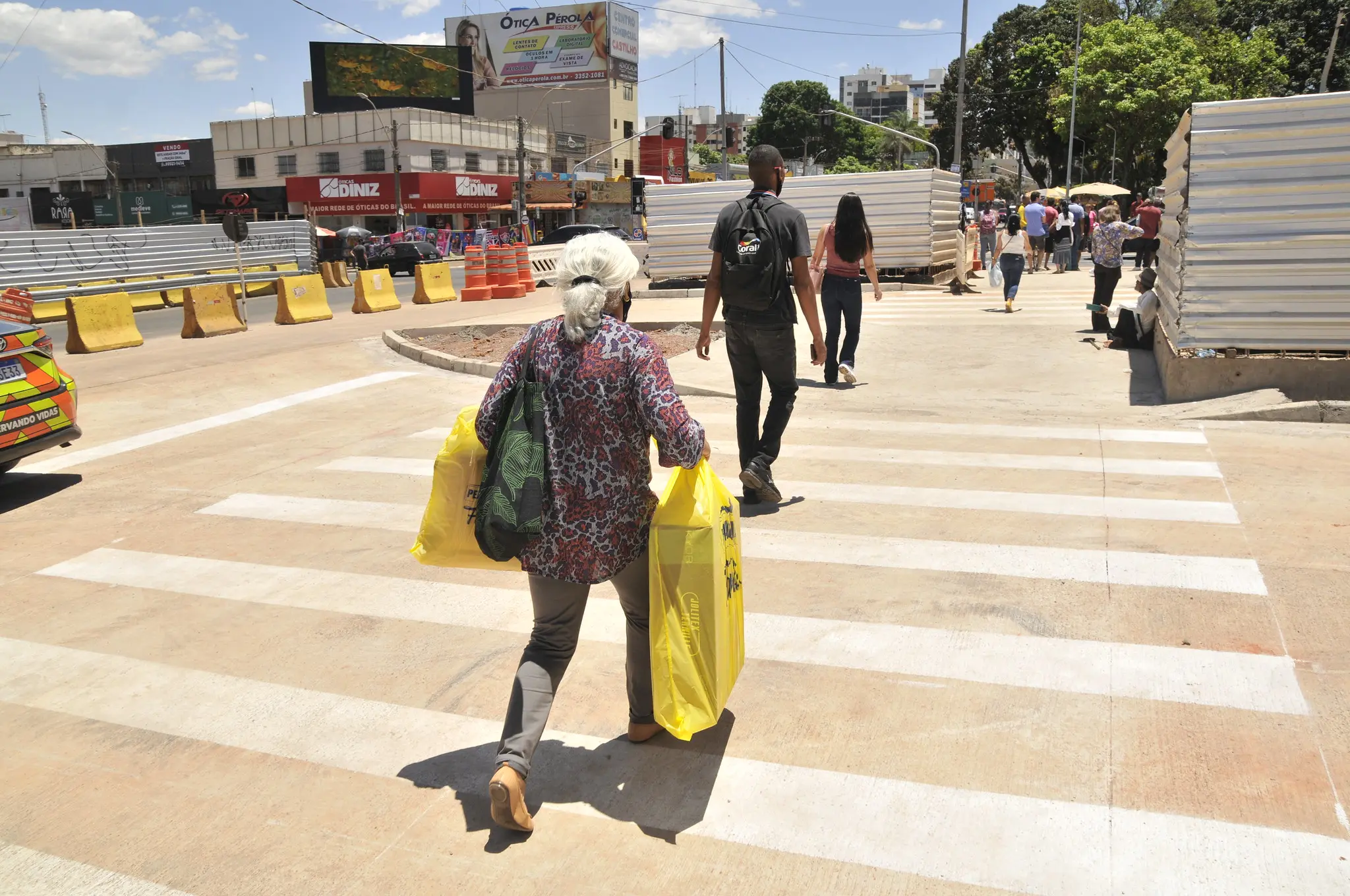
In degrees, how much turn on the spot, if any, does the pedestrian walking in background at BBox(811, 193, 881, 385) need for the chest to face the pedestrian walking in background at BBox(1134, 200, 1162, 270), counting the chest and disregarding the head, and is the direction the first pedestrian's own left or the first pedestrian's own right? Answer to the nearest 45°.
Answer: approximately 45° to the first pedestrian's own right

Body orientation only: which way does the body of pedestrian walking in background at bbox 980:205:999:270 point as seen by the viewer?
away from the camera

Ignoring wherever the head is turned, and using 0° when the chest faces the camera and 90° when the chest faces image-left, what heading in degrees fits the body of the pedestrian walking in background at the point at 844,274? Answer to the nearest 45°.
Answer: approximately 180°

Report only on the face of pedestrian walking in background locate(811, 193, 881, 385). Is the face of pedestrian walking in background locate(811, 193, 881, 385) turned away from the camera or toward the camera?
away from the camera
